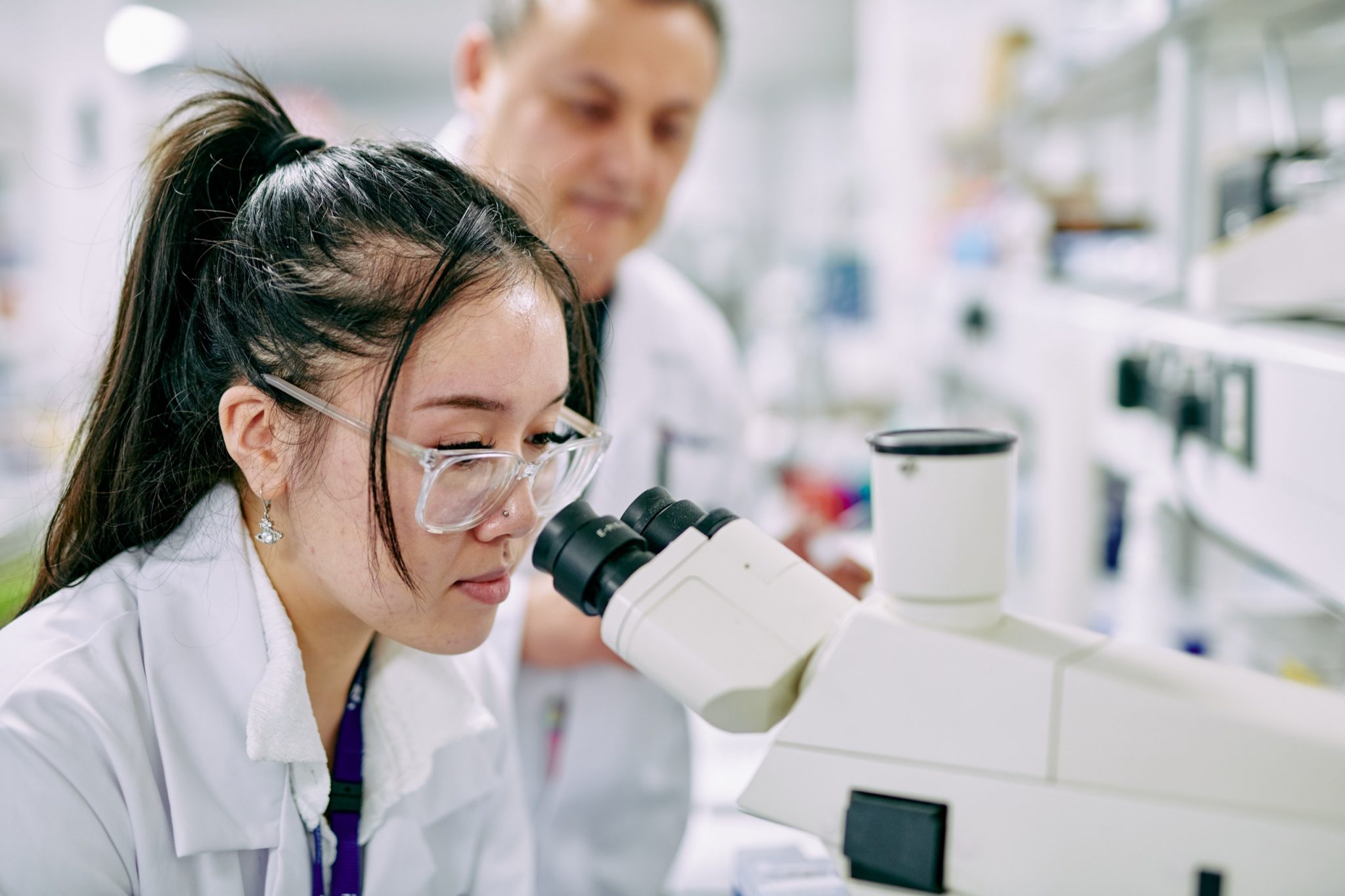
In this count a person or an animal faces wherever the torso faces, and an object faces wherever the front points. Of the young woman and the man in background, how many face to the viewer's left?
0

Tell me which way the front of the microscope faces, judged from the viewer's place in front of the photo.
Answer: facing to the left of the viewer

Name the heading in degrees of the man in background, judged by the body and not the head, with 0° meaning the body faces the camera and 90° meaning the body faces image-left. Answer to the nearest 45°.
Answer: approximately 315°

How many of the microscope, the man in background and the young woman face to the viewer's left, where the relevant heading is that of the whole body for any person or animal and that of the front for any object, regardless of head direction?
1

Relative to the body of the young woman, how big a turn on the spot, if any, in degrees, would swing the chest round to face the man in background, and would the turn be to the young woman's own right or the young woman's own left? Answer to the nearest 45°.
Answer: approximately 90° to the young woman's own left

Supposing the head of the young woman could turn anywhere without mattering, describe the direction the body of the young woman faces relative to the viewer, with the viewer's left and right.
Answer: facing the viewer and to the right of the viewer

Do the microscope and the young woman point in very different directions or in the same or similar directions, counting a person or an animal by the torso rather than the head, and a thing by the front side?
very different directions

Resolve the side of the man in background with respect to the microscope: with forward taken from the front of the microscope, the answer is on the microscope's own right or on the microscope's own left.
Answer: on the microscope's own right
